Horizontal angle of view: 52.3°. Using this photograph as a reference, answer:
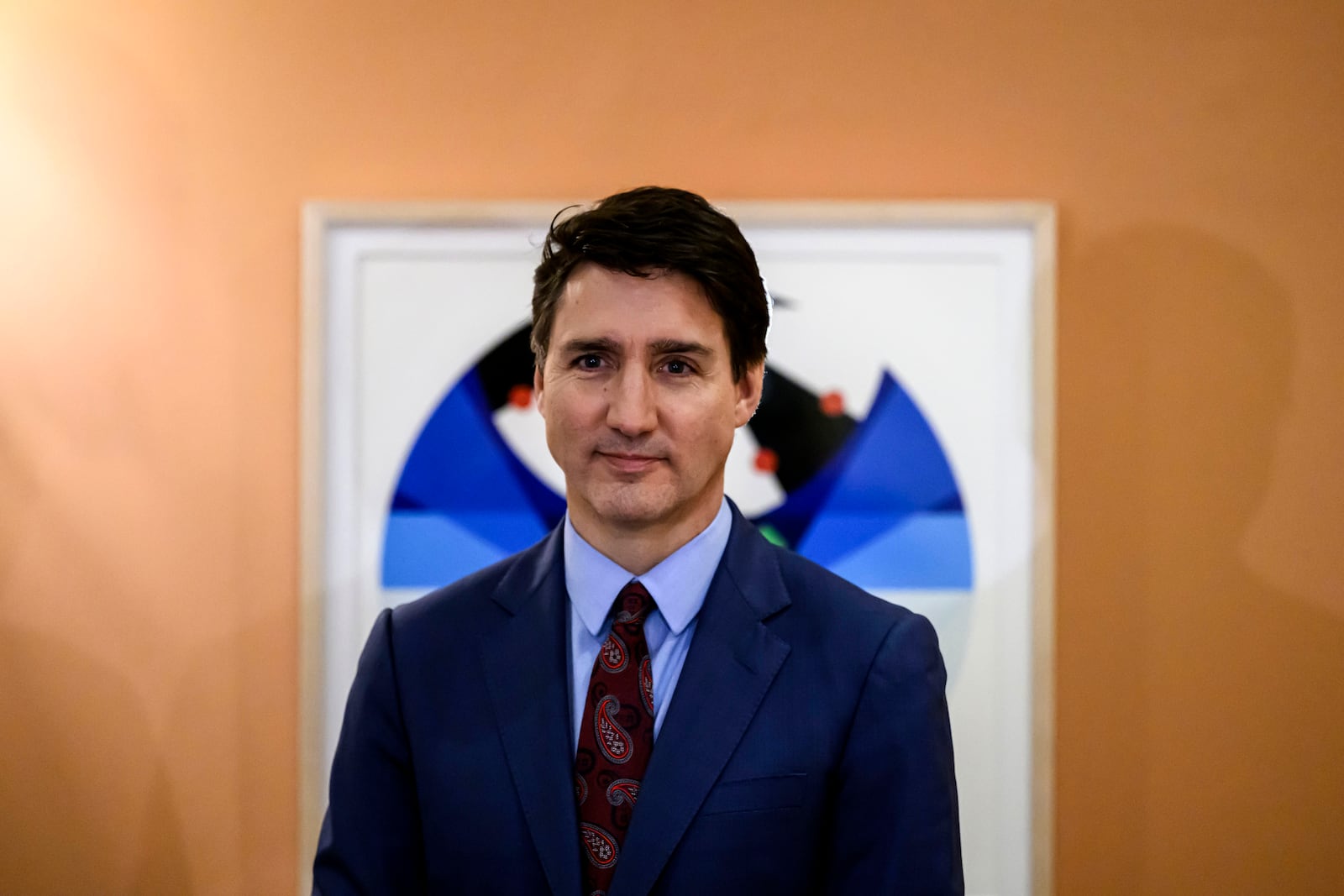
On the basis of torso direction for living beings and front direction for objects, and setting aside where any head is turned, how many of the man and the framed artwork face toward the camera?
2

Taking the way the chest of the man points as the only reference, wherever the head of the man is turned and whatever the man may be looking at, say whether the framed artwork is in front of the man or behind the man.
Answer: behind
